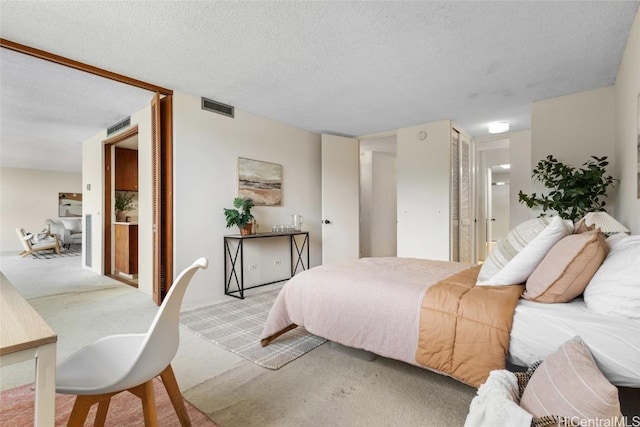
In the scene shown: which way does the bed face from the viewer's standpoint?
to the viewer's left

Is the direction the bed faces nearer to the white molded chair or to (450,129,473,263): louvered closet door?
the white molded chair

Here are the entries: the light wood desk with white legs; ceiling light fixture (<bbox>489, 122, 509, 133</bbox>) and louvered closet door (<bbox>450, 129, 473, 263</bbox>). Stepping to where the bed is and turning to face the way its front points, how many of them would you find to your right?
2

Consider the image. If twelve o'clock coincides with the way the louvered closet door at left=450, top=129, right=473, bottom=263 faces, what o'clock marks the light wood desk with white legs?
The light wood desk with white legs is roughly at 2 o'clock from the louvered closet door.

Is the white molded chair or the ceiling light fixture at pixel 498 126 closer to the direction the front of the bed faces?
the white molded chair

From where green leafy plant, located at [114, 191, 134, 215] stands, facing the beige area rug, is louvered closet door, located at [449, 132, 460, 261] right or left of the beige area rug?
left

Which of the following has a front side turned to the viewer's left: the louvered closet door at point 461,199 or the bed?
the bed

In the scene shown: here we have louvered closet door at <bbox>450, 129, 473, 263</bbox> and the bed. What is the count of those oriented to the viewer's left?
1

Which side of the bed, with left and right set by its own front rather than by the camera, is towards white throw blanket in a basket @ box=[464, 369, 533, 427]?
left

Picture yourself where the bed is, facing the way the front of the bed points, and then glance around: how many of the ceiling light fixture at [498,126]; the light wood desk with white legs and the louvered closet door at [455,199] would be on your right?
2

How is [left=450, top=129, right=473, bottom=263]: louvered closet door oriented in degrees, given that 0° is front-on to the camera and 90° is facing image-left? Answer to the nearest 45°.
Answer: approximately 315°

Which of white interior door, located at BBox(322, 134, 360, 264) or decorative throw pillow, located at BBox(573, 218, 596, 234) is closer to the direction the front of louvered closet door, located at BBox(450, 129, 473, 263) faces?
the decorative throw pillow
